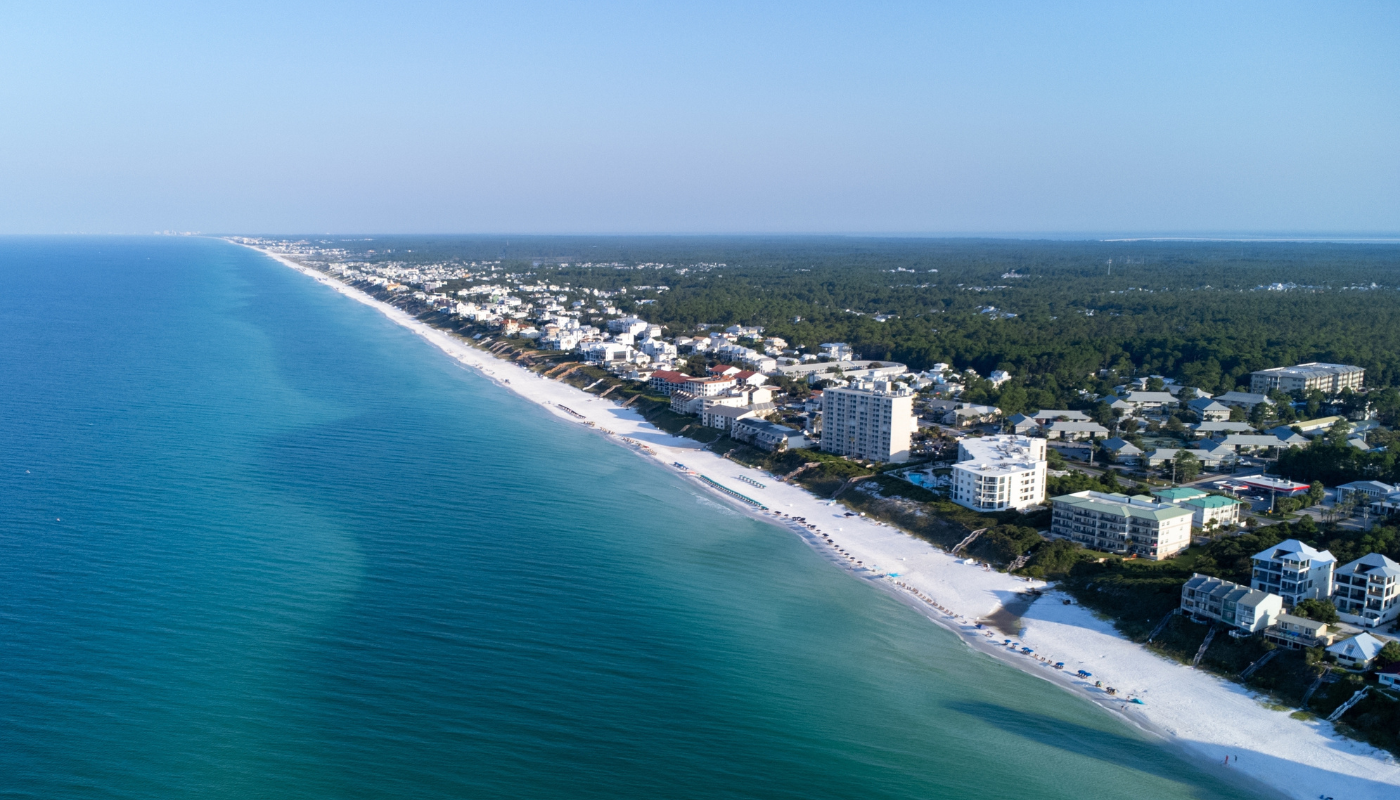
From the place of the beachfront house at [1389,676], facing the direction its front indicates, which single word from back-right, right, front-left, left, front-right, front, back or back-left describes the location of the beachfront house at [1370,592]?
back-right

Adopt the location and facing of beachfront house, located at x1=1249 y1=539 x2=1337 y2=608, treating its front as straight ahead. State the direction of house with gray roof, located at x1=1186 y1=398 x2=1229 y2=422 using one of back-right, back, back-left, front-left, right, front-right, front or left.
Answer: back-right

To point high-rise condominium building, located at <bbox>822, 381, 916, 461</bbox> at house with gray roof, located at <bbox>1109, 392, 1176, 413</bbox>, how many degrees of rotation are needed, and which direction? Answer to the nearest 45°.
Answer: approximately 180°

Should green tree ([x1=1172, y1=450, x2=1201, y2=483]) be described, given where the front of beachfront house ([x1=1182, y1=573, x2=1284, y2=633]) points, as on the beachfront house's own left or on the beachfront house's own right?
on the beachfront house's own right

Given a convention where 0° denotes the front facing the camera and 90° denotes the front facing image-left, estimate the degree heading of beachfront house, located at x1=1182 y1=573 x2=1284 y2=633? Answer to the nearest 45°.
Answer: approximately 45°

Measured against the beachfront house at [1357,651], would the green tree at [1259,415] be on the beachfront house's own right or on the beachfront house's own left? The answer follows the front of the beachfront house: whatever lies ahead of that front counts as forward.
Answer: on the beachfront house's own right

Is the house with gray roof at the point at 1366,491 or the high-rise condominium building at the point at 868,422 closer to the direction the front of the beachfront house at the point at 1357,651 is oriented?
the high-rise condominium building

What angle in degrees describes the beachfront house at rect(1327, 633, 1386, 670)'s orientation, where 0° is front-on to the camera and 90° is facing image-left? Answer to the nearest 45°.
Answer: approximately 45°

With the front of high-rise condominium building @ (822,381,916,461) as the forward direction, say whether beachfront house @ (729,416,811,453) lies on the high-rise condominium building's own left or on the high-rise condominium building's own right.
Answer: on the high-rise condominium building's own right
